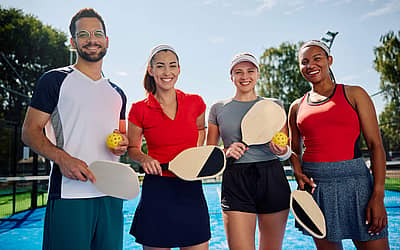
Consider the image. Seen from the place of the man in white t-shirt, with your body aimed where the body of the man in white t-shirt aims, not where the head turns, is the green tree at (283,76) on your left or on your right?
on your left

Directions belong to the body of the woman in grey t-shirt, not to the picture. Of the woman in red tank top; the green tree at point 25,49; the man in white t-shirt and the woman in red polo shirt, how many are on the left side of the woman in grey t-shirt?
1

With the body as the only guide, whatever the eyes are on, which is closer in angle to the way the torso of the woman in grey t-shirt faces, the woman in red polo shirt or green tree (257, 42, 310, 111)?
the woman in red polo shirt

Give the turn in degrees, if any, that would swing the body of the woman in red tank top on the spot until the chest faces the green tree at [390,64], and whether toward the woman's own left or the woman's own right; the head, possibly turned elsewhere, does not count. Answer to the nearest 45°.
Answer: approximately 135° to the woman's own right

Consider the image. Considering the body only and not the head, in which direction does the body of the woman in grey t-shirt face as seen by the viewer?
toward the camera

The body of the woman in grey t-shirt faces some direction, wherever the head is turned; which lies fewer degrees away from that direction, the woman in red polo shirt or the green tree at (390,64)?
the woman in red polo shirt

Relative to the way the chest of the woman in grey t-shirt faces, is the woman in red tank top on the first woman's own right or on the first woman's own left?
on the first woman's own left

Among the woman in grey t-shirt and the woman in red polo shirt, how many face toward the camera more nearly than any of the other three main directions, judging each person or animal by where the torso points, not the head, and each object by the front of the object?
2

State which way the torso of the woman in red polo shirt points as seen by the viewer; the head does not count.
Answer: toward the camera

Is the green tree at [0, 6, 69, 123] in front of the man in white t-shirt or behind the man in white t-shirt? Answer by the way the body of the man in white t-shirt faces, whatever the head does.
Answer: behind

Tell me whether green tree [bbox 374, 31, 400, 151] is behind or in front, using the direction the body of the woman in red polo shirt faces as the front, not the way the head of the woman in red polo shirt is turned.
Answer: behind
